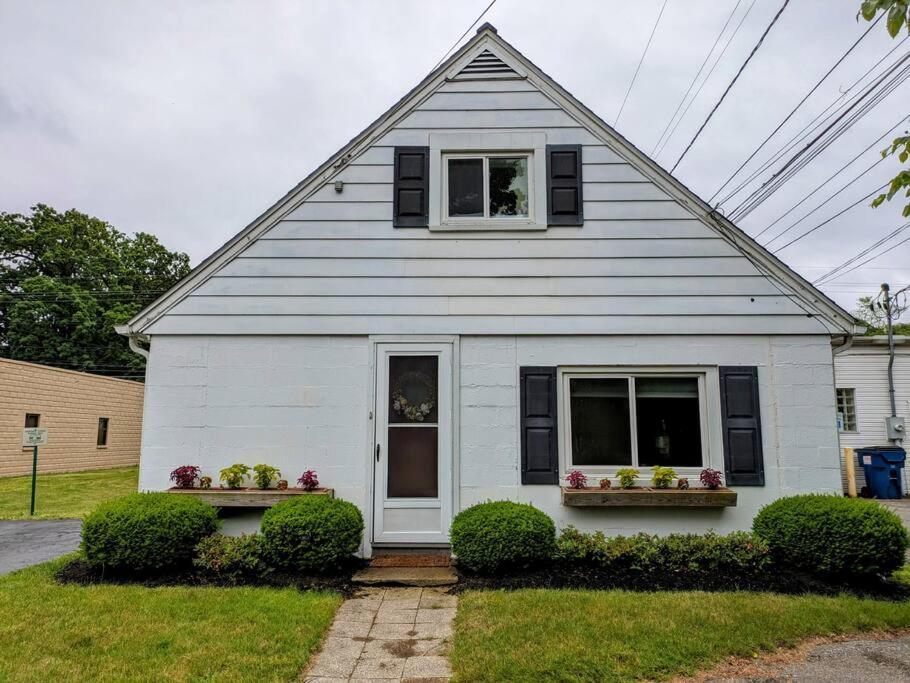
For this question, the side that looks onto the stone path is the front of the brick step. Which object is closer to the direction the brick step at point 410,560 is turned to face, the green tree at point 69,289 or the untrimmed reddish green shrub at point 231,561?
the untrimmed reddish green shrub

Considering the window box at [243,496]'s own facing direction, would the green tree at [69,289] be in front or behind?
behind

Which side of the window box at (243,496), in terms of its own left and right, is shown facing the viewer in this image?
front

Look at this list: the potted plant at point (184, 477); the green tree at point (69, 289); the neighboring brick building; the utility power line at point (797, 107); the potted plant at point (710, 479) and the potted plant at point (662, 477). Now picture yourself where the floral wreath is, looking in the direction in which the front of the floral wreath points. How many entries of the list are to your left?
3

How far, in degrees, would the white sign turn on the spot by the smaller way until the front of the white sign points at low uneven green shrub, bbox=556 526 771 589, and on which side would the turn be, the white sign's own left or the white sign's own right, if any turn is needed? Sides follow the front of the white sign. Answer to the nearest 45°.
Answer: approximately 45° to the white sign's own left

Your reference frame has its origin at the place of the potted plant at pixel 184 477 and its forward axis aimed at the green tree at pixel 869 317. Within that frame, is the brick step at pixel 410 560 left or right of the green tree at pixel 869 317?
right

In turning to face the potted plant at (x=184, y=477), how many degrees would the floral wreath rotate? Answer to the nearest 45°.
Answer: approximately 90° to its right

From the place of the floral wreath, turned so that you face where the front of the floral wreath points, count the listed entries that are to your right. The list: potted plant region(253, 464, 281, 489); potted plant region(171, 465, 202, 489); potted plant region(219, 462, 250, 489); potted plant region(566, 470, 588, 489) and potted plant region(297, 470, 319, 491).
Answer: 4

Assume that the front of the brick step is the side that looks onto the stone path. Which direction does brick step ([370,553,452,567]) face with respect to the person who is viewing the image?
facing the viewer

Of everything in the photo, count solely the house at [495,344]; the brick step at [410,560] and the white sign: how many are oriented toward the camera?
3
